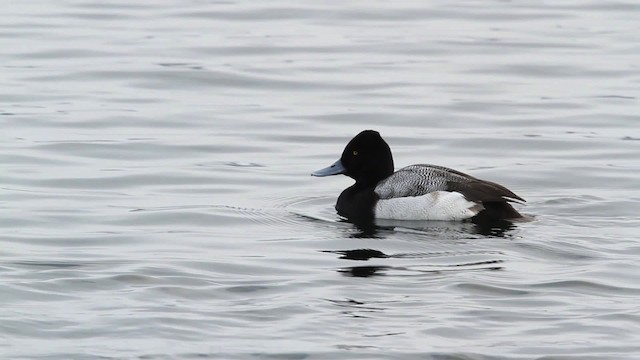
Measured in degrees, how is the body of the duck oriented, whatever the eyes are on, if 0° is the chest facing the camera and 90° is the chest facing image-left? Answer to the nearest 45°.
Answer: approximately 90°
